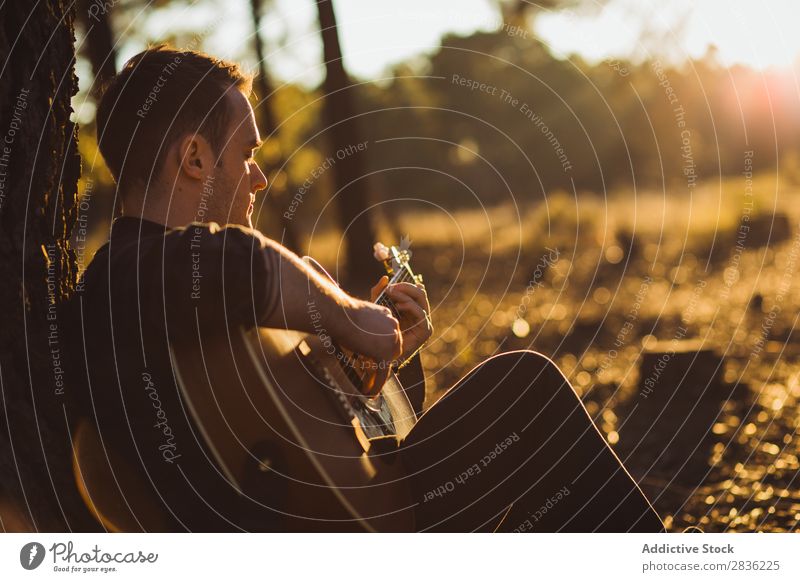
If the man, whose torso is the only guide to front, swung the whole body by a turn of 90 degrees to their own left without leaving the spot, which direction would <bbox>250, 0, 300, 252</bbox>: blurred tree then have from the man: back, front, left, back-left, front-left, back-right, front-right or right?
front

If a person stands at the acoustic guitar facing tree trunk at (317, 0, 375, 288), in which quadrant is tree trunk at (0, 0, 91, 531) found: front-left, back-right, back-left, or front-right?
front-left

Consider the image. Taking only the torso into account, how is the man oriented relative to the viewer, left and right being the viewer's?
facing to the right of the viewer

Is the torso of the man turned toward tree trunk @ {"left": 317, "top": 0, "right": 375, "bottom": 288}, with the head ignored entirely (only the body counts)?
no

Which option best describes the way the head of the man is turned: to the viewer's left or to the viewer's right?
to the viewer's right
